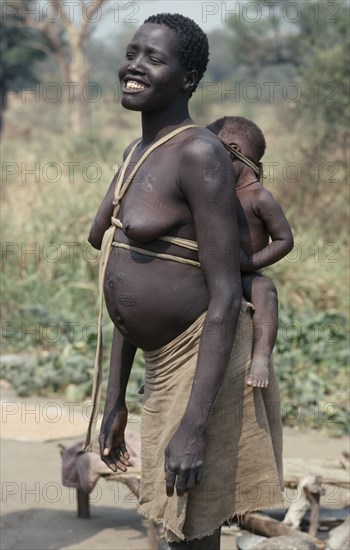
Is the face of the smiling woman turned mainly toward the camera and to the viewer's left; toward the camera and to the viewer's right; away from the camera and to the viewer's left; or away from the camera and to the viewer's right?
toward the camera and to the viewer's left

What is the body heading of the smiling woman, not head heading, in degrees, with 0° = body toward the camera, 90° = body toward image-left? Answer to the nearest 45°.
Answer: approximately 45°
